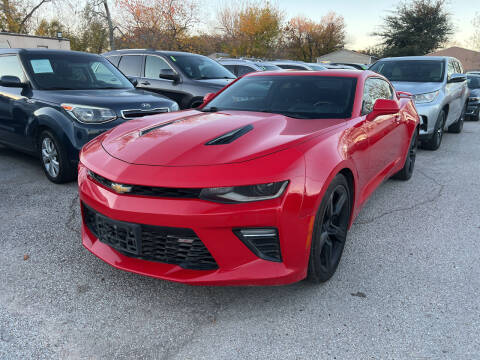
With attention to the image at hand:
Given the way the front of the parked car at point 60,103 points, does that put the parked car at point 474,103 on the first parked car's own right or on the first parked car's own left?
on the first parked car's own left

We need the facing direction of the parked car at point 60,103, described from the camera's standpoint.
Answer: facing the viewer and to the right of the viewer

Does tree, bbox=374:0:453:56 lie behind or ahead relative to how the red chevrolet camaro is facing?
behind

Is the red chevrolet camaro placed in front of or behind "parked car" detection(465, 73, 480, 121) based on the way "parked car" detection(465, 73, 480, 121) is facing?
in front

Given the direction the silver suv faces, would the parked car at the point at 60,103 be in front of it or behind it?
in front

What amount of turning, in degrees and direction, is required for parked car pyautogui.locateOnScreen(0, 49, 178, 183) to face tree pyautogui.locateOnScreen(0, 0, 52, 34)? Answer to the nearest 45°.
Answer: approximately 135° to its left

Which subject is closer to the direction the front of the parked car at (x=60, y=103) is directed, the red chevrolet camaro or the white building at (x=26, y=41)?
the red chevrolet camaro

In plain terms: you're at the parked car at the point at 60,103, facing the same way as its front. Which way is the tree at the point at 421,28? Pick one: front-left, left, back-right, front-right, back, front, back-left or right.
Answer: left

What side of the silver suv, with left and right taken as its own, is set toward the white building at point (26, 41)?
right
